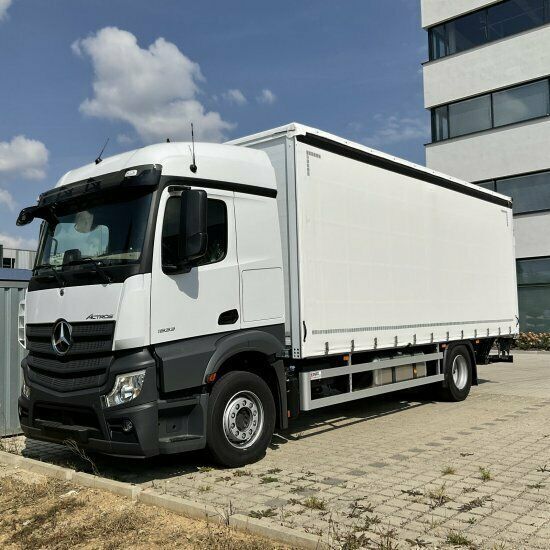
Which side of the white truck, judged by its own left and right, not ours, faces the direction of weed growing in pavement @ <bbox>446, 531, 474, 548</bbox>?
left

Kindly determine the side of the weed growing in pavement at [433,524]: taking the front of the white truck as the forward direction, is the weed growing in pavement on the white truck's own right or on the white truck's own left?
on the white truck's own left

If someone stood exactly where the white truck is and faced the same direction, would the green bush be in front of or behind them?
behind

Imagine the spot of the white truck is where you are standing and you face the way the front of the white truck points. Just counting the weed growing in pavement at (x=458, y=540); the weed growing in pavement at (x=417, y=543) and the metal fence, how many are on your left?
2

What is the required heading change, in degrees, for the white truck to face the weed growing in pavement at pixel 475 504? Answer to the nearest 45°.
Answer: approximately 90° to its left

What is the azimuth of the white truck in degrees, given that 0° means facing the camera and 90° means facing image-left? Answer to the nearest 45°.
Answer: approximately 45°

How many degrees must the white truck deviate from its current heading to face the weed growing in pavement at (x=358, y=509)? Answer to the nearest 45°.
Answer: approximately 90° to its left

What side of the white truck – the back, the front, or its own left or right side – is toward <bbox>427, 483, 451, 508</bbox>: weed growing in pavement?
left
